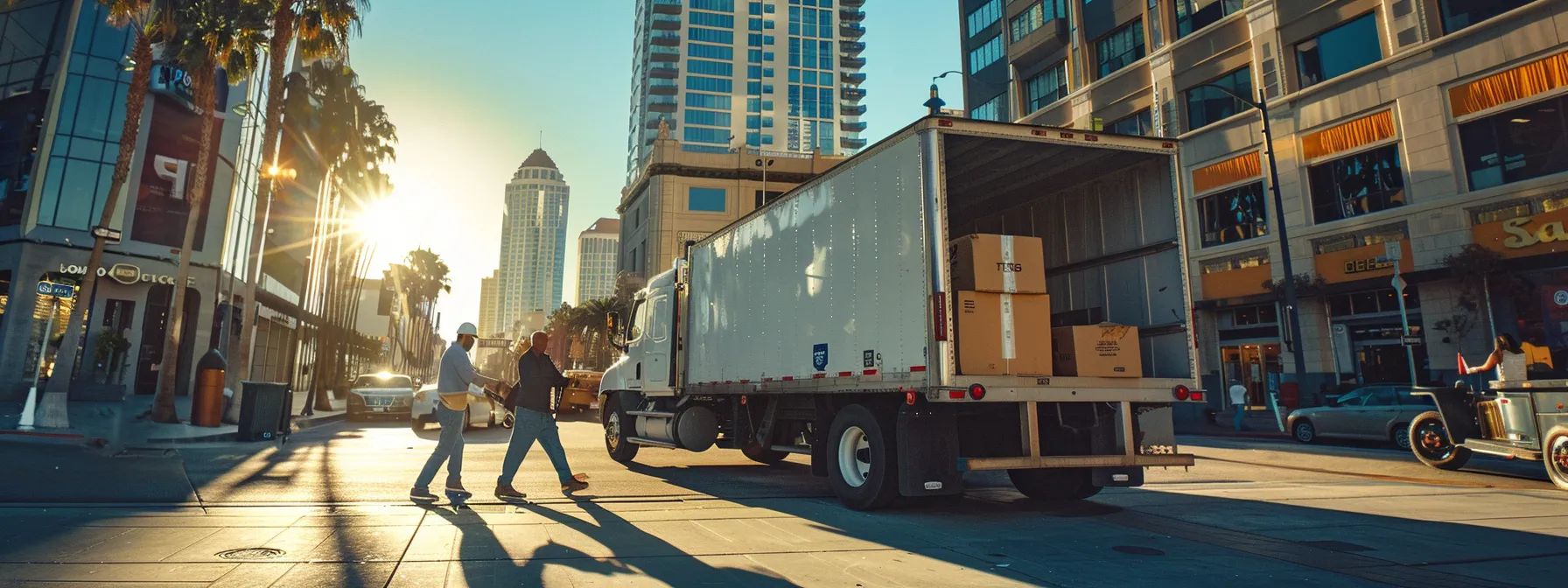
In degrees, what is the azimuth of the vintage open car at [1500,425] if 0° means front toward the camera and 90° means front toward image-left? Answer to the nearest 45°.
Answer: approximately 135°

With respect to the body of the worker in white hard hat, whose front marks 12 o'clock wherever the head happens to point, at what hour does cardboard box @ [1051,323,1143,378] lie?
The cardboard box is roughly at 1 o'clock from the worker in white hard hat.

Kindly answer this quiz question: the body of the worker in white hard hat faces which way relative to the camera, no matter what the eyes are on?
to the viewer's right

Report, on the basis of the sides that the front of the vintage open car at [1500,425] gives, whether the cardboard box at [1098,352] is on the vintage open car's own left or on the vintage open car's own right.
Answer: on the vintage open car's own left

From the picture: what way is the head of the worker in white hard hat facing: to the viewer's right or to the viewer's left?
to the viewer's right

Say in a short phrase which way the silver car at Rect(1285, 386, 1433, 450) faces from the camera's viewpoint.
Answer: facing to the left of the viewer

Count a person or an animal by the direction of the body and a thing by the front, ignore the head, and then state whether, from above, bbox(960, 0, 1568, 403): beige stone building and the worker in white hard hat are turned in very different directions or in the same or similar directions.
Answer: very different directions
